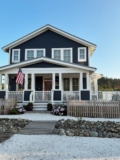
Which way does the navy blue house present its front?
toward the camera

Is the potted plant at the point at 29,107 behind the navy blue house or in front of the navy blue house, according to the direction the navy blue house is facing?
in front

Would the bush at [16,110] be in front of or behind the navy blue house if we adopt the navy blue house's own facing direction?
in front
